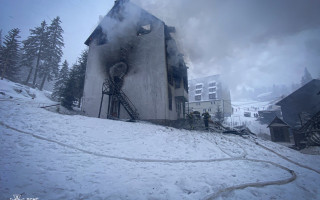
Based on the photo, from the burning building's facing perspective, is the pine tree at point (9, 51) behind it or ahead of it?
behind

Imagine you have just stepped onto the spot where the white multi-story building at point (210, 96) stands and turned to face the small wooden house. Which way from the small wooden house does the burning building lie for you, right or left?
right

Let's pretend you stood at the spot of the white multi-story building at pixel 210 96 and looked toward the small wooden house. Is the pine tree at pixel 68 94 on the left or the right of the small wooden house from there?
right

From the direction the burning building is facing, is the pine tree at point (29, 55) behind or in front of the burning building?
behind
